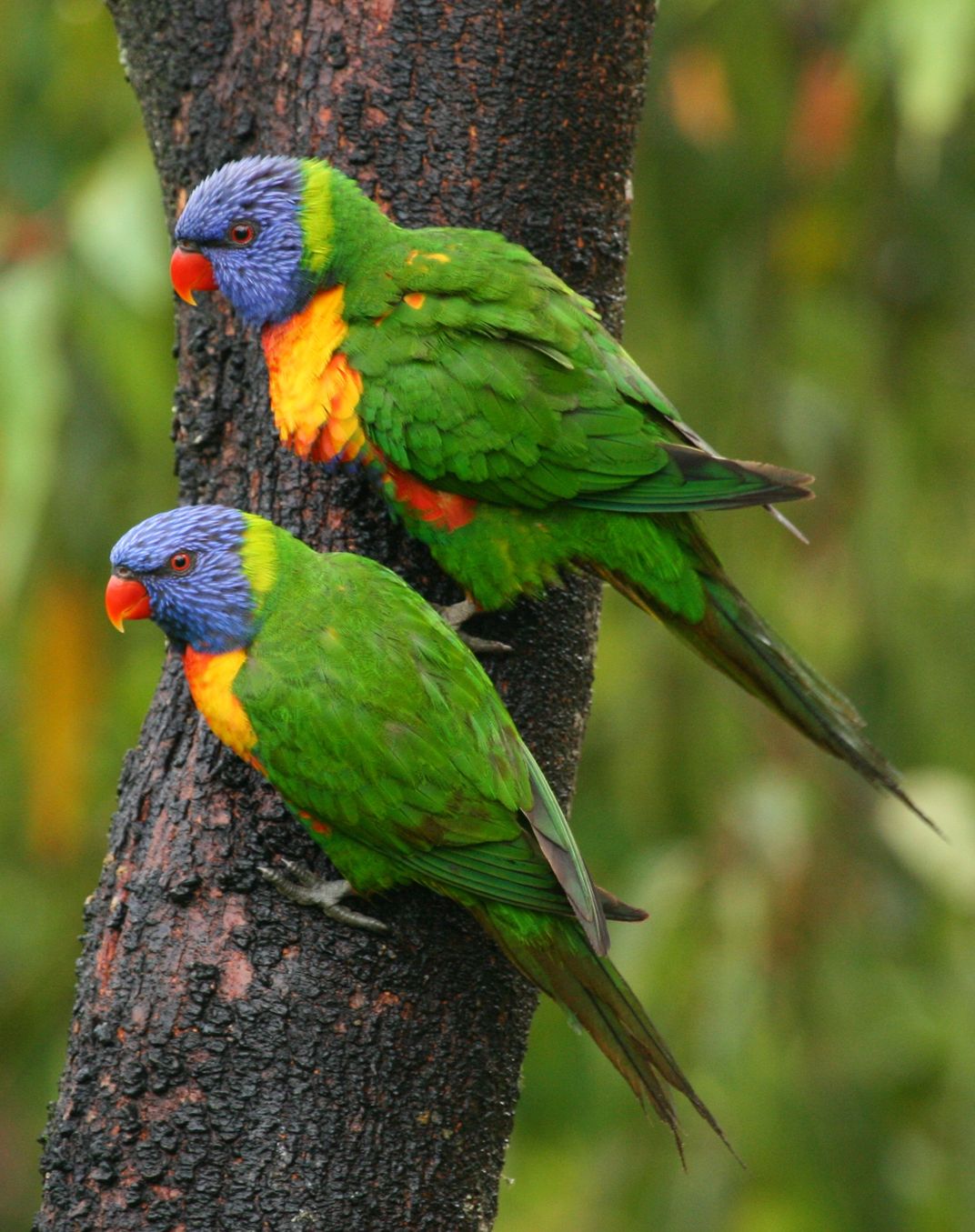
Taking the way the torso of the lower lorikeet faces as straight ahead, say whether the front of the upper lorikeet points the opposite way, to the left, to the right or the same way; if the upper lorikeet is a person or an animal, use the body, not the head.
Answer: the same way

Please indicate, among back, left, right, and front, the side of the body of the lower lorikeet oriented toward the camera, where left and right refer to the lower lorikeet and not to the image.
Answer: left

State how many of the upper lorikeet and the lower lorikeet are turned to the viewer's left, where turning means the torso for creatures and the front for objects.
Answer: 2

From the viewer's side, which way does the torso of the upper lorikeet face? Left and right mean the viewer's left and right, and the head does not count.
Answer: facing to the left of the viewer
